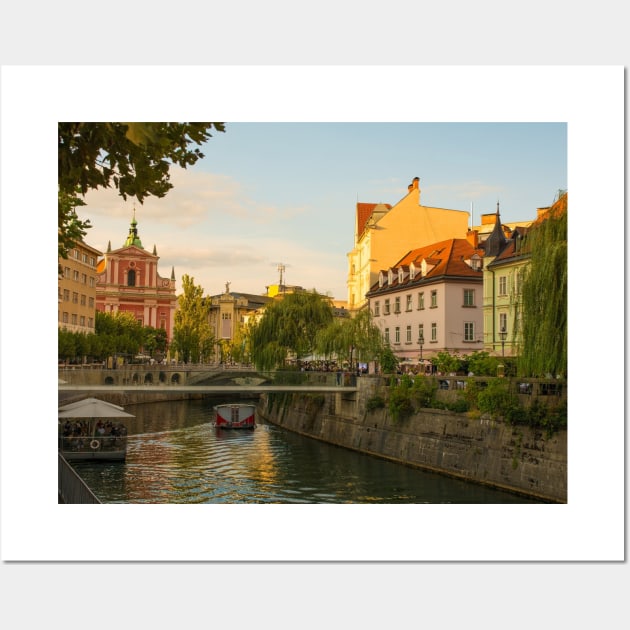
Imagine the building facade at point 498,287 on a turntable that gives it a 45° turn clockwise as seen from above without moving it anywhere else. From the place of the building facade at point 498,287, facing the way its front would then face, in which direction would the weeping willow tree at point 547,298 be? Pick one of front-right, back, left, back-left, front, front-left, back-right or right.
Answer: left

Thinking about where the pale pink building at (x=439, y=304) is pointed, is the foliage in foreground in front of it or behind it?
in front

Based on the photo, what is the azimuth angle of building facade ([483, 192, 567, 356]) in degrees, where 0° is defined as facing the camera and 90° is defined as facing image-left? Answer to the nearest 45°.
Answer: approximately 45°

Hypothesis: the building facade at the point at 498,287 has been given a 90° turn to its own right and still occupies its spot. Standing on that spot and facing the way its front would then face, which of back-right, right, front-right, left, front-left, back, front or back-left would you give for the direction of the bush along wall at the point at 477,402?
back-left

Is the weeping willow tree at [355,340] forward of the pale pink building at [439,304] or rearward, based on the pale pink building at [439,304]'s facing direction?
forward

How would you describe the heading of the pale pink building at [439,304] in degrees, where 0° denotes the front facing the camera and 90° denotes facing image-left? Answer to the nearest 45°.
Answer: approximately 45°

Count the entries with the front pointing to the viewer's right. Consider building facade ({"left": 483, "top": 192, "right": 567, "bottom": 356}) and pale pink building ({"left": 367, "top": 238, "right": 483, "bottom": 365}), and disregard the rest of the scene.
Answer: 0

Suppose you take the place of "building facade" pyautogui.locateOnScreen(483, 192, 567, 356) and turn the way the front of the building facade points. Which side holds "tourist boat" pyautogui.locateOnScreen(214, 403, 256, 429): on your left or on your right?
on your right
